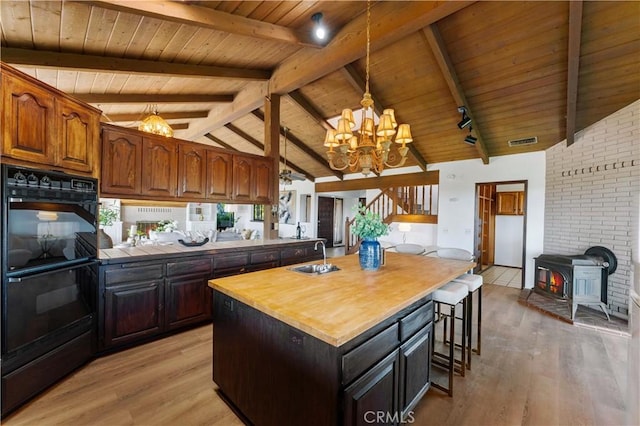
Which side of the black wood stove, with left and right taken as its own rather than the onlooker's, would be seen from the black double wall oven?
front

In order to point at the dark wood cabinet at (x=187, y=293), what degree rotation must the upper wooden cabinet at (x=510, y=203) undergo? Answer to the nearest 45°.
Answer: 0° — it already faces it

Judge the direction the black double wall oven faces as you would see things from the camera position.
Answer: facing the viewer and to the right of the viewer

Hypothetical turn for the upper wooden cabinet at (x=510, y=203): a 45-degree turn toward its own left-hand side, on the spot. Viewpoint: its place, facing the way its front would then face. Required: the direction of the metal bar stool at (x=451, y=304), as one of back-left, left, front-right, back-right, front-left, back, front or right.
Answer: front-right

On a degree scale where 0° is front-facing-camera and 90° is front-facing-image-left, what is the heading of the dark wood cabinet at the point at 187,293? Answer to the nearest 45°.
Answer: approximately 315°

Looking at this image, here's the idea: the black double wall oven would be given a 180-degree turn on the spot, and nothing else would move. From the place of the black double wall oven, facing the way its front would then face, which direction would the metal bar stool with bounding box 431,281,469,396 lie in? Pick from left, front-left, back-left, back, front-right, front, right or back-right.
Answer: back

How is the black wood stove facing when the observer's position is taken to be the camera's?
facing the viewer and to the left of the viewer

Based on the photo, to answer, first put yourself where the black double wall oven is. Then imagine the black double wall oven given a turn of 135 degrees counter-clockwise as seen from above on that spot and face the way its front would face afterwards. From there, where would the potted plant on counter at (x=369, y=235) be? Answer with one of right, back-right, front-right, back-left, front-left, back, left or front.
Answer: back-right

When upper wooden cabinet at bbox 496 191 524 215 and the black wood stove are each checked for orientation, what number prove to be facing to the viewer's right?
0

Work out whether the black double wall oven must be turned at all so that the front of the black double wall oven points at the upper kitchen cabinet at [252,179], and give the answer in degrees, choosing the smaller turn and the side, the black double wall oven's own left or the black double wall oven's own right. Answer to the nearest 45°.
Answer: approximately 45° to the black double wall oven's own left

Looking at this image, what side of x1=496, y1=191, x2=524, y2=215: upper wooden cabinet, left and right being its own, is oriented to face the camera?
front

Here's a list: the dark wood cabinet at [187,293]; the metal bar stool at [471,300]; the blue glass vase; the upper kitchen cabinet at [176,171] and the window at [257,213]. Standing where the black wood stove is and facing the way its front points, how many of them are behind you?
0
